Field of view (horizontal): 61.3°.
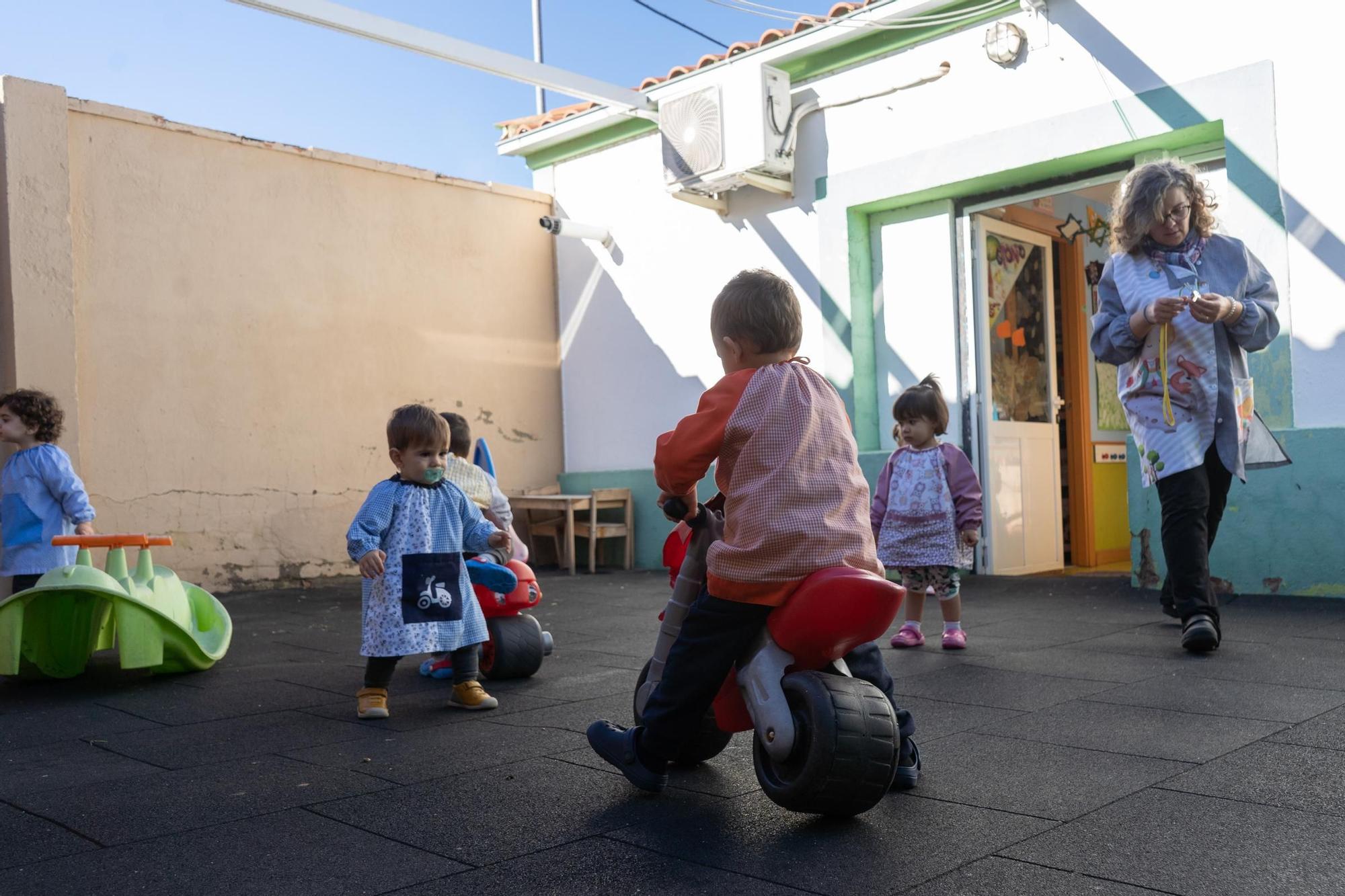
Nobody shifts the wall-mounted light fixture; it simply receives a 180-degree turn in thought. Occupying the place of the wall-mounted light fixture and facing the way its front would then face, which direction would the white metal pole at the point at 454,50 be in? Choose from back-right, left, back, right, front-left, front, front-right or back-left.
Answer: back-left

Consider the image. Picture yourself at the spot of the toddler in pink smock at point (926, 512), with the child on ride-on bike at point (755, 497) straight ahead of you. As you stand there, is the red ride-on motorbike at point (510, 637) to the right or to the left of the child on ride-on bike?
right

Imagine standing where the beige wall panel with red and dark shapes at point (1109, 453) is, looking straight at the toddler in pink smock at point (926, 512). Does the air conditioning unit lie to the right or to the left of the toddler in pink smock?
right

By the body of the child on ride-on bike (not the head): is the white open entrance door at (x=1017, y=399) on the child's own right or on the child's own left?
on the child's own right

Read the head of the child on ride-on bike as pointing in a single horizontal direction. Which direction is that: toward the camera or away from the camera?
away from the camera

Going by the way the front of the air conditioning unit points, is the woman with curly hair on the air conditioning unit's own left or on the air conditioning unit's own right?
on the air conditioning unit's own left

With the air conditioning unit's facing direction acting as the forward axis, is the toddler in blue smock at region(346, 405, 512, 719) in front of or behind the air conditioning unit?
in front

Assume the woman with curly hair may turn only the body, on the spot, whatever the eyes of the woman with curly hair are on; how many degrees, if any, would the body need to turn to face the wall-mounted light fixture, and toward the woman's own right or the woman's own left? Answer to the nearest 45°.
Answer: approximately 180°

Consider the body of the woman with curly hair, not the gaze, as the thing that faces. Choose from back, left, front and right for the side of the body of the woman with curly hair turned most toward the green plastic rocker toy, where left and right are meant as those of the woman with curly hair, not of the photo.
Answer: right

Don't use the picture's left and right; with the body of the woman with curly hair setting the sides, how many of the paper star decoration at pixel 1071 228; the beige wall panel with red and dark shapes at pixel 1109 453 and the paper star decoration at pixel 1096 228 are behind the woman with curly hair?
3

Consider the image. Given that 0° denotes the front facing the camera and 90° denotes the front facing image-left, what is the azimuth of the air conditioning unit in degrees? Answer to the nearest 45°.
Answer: approximately 45°

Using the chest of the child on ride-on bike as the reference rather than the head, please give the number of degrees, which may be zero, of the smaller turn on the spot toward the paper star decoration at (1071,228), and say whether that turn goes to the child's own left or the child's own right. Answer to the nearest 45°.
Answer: approximately 45° to the child's own right

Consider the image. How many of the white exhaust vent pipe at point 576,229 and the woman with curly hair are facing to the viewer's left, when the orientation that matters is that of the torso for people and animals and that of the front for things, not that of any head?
1

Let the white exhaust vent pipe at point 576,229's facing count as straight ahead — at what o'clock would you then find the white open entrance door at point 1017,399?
The white open entrance door is roughly at 7 o'clock from the white exhaust vent pipe.

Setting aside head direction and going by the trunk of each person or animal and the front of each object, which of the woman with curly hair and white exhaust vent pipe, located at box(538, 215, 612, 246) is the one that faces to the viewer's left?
the white exhaust vent pipe

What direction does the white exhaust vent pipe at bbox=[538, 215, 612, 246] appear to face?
to the viewer's left
